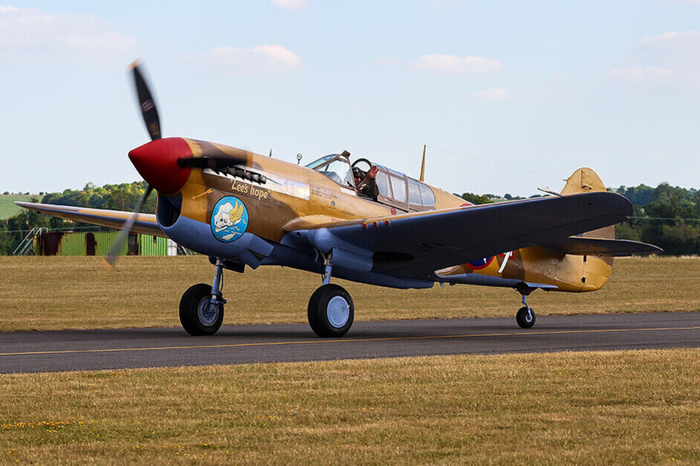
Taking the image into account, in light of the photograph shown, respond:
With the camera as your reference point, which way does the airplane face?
facing the viewer and to the left of the viewer
